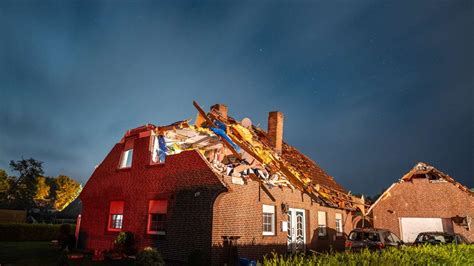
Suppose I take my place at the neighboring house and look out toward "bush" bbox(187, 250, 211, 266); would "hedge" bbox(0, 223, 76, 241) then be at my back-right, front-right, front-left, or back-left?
front-right

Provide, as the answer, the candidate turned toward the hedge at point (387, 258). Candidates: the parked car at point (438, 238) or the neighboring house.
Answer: the neighboring house

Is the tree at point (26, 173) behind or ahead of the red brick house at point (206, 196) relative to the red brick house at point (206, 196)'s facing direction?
behind

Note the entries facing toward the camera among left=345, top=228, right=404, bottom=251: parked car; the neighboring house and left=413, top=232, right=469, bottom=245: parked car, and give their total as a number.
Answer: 1

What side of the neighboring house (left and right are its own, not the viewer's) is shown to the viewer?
front

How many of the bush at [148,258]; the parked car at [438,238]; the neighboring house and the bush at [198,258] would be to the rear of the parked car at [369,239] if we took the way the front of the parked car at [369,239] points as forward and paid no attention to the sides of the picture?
2
